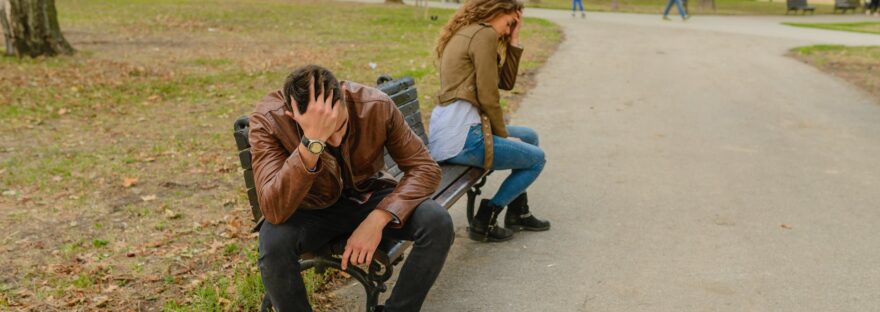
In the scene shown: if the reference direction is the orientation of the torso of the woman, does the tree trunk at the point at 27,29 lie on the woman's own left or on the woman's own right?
on the woman's own left

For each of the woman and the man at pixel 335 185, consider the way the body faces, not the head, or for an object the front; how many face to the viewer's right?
1

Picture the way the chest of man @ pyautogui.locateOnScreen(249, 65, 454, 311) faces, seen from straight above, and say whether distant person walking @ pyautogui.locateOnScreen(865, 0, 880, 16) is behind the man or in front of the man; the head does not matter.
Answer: behind

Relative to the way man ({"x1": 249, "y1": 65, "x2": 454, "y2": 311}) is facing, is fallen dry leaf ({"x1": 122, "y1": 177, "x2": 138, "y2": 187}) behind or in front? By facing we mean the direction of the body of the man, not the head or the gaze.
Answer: behind

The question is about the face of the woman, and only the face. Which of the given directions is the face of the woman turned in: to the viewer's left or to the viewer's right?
to the viewer's right

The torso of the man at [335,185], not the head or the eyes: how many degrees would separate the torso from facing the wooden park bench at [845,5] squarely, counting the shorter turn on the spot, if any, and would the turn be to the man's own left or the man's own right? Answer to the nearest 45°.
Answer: approximately 135° to the man's own left

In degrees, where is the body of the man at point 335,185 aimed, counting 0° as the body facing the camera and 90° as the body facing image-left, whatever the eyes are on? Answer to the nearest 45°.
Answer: approximately 0°

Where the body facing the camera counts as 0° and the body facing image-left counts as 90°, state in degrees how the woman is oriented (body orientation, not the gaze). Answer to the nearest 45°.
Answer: approximately 270°

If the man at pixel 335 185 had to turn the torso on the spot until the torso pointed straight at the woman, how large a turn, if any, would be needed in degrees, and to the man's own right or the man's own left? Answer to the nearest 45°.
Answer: approximately 135° to the man's own left

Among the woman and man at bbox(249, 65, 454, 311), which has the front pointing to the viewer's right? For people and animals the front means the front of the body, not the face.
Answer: the woman
